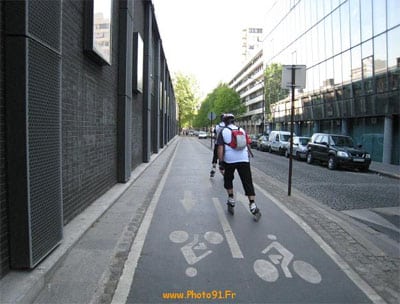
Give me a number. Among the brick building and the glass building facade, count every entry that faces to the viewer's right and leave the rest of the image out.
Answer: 1

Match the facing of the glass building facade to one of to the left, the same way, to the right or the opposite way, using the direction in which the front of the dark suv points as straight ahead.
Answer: to the right

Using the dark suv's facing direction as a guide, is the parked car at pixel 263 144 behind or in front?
behind

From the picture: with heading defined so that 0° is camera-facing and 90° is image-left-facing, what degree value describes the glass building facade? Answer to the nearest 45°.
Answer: approximately 45°

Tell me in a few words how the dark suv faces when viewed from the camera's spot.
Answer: facing the viewer and to the right of the viewer

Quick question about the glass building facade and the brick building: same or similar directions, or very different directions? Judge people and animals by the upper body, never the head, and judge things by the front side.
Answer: very different directions

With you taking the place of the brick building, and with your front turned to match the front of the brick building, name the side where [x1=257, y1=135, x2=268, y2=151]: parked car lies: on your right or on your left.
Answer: on your left

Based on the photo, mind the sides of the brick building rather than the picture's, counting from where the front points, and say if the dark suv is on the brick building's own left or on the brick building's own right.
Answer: on the brick building's own left

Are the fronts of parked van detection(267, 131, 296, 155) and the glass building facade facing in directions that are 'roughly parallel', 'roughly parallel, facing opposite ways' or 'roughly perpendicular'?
roughly perpendicular

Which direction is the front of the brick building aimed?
to the viewer's right
